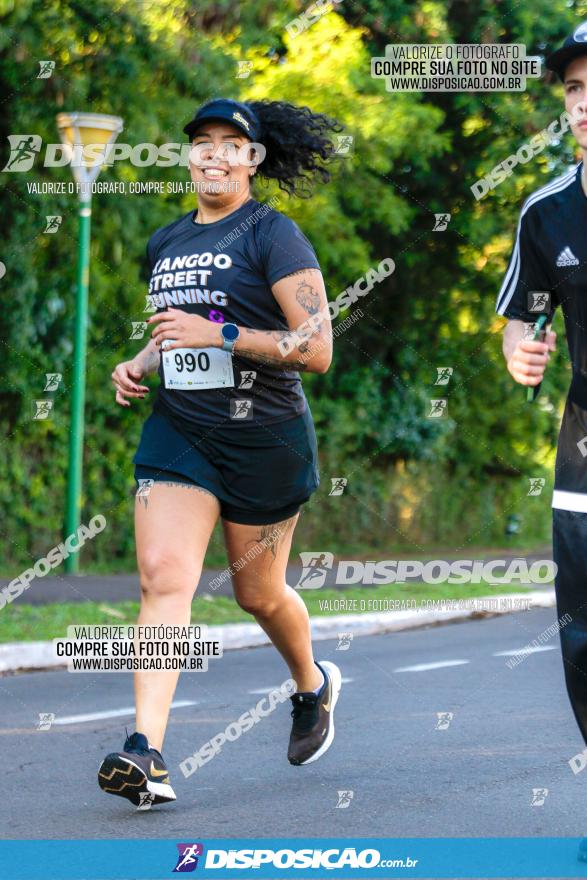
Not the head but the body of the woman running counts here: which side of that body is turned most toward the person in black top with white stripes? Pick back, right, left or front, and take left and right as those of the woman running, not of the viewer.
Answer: left

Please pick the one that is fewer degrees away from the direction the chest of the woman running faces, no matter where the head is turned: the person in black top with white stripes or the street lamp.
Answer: the person in black top with white stripes

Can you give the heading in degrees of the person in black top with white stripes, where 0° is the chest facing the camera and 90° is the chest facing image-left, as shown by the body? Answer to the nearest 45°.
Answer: approximately 0°

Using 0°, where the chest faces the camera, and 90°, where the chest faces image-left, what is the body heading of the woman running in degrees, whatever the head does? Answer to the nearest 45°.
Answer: approximately 45°

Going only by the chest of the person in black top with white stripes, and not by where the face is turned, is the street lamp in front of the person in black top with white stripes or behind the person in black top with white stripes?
behind

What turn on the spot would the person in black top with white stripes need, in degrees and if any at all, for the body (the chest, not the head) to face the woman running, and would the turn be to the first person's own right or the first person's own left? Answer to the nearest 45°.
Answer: approximately 135° to the first person's own right

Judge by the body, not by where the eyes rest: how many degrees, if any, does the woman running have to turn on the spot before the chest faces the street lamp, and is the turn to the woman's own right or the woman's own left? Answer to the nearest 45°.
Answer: approximately 135° to the woman's own right
